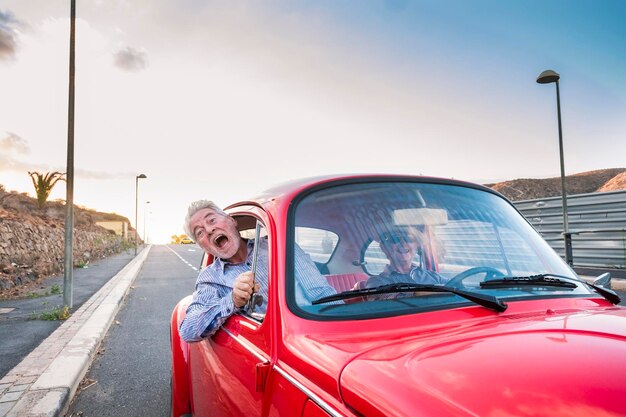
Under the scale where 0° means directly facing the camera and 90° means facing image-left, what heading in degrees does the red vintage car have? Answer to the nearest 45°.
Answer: approximately 315°

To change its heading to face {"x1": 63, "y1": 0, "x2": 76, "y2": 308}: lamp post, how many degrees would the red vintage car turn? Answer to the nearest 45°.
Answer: approximately 180°

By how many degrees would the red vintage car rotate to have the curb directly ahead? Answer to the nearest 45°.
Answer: approximately 180°

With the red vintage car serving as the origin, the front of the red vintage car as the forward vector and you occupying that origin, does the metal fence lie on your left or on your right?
on your left

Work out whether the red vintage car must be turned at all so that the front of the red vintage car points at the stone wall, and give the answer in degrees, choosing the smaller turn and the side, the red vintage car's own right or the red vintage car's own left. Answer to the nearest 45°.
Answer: approximately 180°
